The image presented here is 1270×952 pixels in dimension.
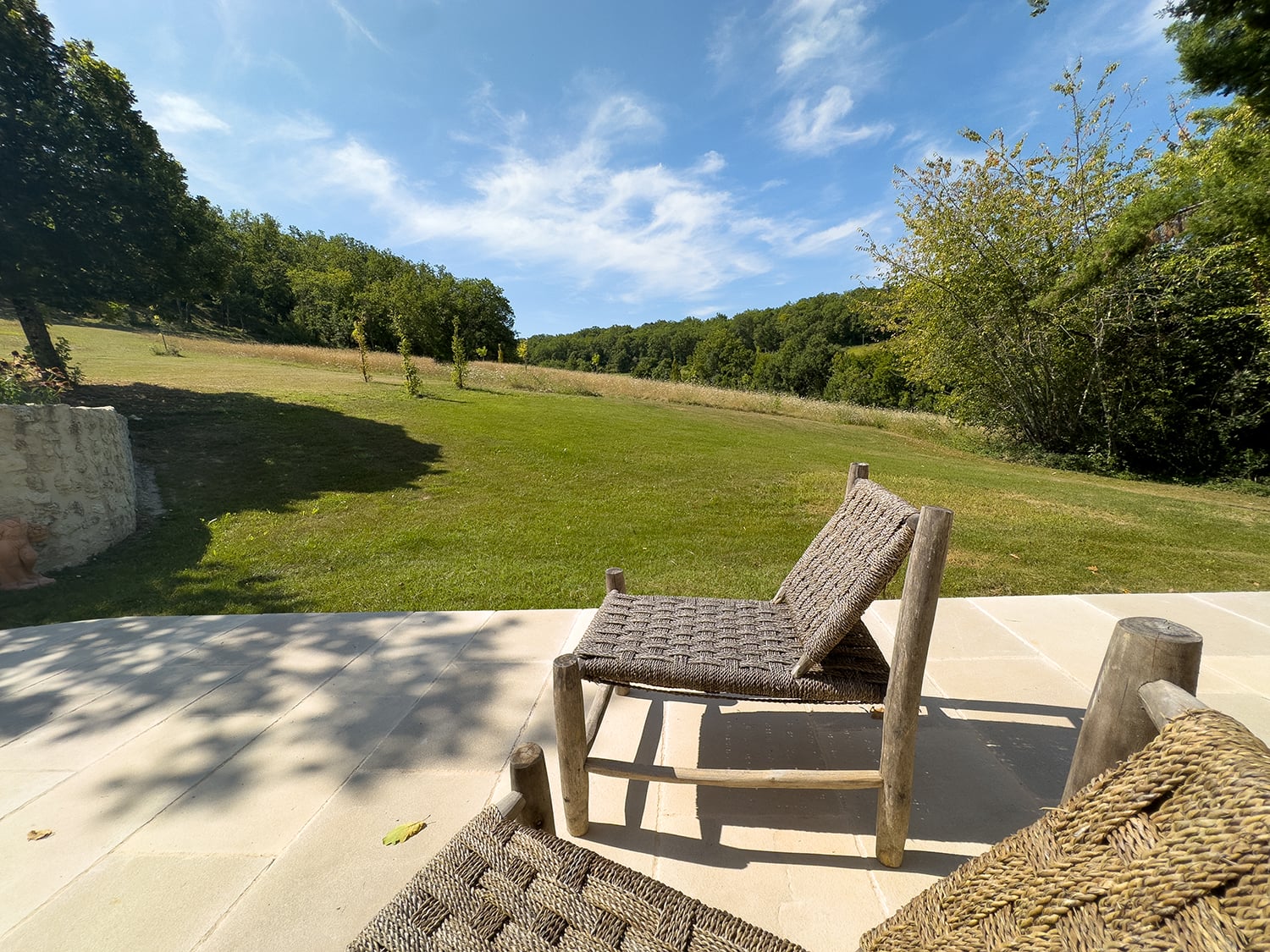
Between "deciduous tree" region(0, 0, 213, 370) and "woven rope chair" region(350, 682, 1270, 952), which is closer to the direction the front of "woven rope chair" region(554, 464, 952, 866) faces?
the deciduous tree

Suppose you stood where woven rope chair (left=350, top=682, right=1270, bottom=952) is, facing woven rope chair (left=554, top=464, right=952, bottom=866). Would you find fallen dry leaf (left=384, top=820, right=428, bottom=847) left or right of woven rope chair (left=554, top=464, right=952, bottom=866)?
left

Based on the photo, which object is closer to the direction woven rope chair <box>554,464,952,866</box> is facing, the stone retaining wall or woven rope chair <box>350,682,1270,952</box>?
the stone retaining wall

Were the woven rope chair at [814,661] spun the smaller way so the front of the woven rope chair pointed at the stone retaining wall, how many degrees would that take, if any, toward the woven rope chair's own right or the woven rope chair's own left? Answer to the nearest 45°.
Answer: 0° — it already faces it

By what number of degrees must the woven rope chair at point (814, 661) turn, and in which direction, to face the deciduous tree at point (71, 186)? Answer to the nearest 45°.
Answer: approximately 45° to its right

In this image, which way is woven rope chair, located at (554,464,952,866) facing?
to the viewer's left
